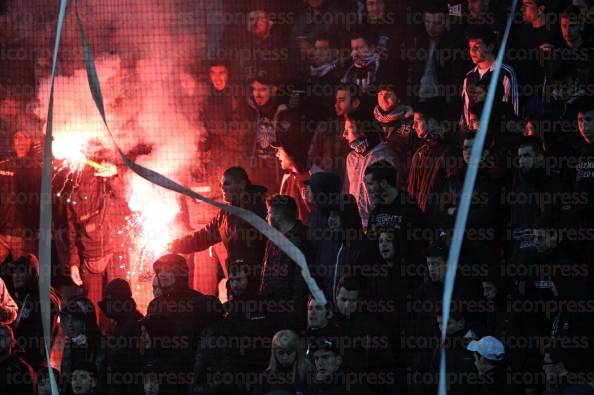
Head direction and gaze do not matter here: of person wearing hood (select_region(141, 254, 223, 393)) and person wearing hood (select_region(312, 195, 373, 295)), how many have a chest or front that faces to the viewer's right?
0

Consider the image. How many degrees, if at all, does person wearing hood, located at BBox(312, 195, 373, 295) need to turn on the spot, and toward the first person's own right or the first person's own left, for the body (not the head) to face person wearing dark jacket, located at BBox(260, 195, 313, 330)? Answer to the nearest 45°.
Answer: approximately 45° to the first person's own right

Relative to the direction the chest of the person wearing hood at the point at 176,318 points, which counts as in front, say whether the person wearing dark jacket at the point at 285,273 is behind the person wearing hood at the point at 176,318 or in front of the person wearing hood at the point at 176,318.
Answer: behind

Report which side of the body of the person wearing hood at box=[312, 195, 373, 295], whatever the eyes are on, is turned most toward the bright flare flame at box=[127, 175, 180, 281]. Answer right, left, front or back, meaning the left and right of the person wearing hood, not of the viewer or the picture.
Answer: right

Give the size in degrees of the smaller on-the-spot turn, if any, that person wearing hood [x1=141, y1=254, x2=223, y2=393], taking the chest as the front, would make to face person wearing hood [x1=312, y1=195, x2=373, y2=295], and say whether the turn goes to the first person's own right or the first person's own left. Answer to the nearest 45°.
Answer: approximately 135° to the first person's own left

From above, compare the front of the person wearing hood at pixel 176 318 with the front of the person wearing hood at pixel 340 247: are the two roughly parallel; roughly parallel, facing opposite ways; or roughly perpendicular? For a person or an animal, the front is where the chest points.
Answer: roughly parallel

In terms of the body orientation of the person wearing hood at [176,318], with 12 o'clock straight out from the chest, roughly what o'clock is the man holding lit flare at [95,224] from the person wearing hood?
The man holding lit flare is roughly at 4 o'clock from the person wearing hood.

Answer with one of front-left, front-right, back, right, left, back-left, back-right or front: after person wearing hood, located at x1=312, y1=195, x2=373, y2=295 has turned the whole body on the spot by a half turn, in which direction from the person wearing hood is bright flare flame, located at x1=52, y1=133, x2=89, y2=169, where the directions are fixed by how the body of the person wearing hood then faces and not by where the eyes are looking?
left

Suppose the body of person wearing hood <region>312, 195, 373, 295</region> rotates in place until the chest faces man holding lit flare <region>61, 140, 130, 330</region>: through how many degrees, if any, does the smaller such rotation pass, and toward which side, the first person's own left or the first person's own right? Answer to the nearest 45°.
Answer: approximately 90° to the first person's own right

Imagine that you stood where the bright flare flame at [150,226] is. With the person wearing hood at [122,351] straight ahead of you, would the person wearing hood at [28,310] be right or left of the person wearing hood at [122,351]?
right

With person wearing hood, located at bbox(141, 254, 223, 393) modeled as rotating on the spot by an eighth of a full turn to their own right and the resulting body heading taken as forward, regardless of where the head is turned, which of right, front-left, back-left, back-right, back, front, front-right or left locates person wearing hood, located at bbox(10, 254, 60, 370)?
front-right

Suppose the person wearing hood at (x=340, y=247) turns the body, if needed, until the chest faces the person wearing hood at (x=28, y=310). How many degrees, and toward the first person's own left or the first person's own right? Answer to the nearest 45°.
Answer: approximately 45° to the first person's own right

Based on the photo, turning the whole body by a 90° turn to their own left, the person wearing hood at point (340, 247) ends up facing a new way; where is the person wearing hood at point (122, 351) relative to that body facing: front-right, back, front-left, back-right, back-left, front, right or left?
back-right
